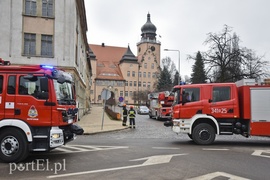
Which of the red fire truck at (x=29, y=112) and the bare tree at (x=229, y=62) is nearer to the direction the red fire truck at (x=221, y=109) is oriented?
the red fire truck

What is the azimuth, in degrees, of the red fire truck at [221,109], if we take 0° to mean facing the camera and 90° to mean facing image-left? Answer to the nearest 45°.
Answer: approximately 90°

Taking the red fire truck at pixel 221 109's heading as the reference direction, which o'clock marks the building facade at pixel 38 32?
The building facade is roughly at 1 o'clock from the red fire truck.

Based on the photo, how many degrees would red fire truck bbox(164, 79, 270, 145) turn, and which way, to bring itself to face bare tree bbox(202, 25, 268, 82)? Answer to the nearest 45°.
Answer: approximately 90° to its right

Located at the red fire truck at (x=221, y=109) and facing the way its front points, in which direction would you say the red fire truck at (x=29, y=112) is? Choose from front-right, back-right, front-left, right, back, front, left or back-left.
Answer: front-left

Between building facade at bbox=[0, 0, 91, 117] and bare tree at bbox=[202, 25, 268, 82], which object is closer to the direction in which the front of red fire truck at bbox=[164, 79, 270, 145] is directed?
the building facade
